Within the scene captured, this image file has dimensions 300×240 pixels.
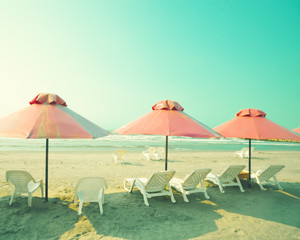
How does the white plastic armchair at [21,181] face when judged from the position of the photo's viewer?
facing away from the viewer and to the right of the viewer

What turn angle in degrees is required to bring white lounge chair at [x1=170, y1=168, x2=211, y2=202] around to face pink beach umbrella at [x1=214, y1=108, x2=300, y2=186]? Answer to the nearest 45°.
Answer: approximately 90° to its right

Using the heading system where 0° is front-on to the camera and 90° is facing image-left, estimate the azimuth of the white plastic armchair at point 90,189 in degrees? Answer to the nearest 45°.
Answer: approximately 180°

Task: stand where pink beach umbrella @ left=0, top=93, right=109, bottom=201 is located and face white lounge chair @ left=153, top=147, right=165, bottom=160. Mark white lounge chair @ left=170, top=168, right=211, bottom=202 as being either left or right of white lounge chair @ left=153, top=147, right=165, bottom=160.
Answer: right

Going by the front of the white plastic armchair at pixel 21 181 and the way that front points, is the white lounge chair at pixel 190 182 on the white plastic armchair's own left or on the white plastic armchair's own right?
on the white plastic armchair's own right

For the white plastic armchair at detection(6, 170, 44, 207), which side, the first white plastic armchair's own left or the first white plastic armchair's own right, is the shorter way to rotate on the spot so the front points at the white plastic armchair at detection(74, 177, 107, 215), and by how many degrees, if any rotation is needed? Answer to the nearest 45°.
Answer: approximately 90° to the first white plastic armchair's own right

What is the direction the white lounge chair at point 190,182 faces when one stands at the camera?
facing away from the viewer and to the left of the viewer

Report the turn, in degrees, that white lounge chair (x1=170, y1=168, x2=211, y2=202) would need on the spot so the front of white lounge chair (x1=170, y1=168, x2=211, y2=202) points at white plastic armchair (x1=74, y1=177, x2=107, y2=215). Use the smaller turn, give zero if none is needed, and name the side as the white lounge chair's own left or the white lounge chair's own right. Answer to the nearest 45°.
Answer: approximately 90° to the white lounge chair's own left

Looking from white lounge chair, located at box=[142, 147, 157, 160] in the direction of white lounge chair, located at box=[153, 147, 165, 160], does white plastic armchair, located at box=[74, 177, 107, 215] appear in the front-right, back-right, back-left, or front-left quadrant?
back-right

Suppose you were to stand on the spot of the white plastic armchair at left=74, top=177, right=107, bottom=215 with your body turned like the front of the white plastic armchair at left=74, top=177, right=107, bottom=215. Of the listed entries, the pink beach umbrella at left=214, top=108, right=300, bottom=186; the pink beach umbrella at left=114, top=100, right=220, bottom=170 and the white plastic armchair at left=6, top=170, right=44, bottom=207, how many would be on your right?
2
